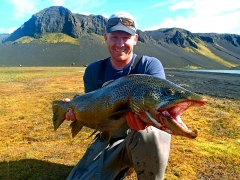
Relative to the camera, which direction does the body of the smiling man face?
toward the camera

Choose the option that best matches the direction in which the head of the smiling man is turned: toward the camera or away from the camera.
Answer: toward the camera
